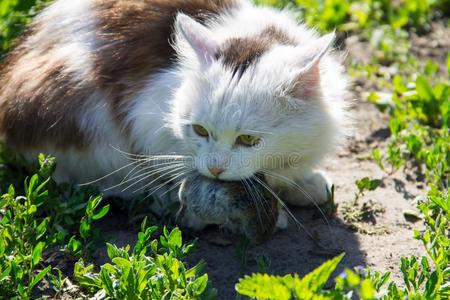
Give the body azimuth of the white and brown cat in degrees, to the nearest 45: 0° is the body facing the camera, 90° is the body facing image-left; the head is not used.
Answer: approximately 315°

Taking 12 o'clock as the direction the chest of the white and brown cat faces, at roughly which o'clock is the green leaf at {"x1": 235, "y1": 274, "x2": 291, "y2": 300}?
The green leaf is roughly at 1 o'clock from the white and brown cat.

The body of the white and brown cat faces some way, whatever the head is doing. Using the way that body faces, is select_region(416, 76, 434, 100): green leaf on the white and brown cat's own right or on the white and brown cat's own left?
on the white and brown cat's own left

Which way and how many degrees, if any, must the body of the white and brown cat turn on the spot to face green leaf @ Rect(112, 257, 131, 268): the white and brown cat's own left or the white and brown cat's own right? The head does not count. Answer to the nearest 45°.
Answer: approximately 45° to the white and brown cat's own right

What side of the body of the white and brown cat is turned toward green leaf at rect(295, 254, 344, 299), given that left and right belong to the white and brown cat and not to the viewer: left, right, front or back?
front
